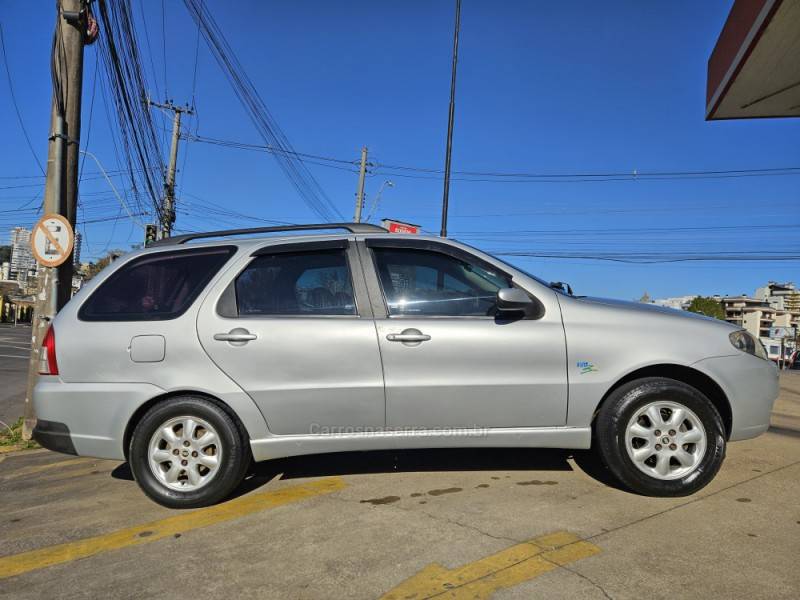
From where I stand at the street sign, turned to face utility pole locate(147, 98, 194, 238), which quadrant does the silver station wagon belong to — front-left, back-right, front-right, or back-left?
back-right

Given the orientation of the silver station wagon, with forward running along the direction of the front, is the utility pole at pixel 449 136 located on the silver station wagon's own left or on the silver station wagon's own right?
on the silver station wagon's own left

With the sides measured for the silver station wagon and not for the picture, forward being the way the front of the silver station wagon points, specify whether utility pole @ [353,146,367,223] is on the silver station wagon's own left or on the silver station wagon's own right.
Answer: on the silver station wagon's own left

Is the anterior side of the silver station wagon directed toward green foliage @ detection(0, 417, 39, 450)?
no

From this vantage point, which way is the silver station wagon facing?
to the viewer's right

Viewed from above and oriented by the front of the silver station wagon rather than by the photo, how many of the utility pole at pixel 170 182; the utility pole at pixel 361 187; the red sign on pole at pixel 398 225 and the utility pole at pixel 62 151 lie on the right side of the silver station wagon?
0

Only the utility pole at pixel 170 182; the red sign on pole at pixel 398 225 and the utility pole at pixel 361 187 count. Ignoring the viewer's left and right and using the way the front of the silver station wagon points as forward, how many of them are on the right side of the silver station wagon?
0

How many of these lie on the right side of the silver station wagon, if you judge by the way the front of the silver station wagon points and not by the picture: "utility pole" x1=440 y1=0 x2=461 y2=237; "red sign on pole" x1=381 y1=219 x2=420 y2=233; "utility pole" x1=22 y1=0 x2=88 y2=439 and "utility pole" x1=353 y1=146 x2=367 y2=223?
0

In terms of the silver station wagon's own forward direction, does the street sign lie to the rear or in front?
to the rear

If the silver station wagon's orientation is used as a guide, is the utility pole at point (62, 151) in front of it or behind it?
behind

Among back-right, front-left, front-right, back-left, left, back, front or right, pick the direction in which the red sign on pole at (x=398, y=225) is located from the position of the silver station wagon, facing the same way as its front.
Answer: left

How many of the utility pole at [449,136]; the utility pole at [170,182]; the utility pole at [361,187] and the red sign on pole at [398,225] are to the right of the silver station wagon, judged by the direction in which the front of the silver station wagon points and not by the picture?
0

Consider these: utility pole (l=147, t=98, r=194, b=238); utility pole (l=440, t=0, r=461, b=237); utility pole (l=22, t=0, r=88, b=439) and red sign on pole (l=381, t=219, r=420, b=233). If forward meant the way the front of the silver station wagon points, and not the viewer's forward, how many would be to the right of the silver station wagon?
0
